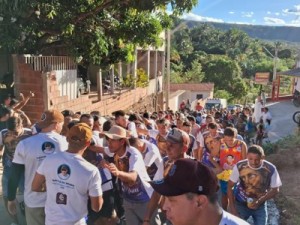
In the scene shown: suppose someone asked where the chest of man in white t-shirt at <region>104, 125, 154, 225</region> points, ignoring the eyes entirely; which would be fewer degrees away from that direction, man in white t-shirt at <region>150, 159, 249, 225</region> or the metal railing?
the man in white t-shirt

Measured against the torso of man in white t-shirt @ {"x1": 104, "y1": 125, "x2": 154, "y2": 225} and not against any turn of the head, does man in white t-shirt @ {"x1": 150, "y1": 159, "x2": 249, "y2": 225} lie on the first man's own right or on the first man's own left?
on the first man's own left

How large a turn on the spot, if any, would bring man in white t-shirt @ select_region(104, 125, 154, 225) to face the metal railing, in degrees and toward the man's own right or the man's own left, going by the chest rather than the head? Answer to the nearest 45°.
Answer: approximately 135° to the man's own right

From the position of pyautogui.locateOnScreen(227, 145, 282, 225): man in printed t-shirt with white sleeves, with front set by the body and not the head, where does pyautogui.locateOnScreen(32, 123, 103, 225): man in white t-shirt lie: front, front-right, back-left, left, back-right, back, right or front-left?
front-right

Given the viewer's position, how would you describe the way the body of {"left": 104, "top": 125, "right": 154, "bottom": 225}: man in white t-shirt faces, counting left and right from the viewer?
facing the viewer and to the left of the viewer

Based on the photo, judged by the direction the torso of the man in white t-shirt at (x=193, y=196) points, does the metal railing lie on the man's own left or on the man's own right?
on the man's own right
